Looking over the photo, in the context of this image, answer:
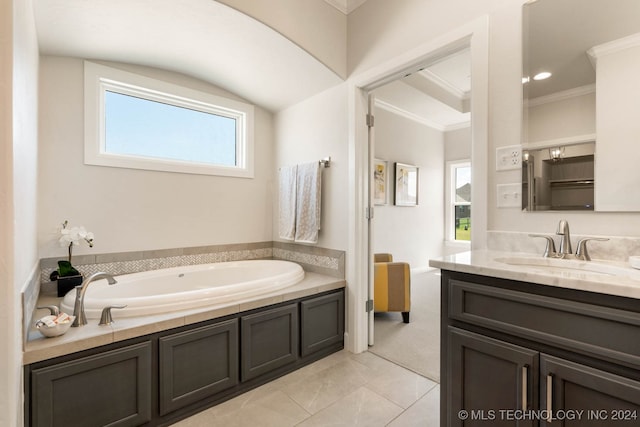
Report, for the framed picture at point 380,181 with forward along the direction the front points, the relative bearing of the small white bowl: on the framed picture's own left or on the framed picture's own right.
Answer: on the framed picture's own right

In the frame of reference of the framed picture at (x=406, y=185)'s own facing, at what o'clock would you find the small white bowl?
The small white bowl is roughly at 2 o'clock from the framed picture.

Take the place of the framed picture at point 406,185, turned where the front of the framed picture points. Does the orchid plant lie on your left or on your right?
on your right

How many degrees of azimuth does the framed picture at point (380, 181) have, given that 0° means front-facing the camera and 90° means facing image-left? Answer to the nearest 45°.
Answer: approximately 315°

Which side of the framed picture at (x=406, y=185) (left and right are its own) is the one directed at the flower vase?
right

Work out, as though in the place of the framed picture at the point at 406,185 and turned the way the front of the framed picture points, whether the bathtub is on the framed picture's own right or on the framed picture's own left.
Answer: on the framed picture's own right

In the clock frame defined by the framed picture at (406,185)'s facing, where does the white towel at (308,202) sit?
The white towel is roughly at 2 o'clock from the framed picture.

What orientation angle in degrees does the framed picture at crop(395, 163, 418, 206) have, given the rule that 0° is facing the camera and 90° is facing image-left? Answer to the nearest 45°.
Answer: approximately 315°

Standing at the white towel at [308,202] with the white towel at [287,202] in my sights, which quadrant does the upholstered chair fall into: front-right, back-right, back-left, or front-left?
back-right

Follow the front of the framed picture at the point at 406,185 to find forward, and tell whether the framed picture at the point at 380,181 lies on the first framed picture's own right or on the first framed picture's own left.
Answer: on the first framed picture's own right

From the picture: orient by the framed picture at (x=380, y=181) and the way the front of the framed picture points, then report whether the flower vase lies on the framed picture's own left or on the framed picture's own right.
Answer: on the framed picture's own right
